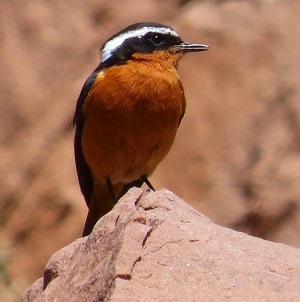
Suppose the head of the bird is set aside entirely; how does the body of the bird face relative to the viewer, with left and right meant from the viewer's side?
facing the viewer and to the right of the viewer
